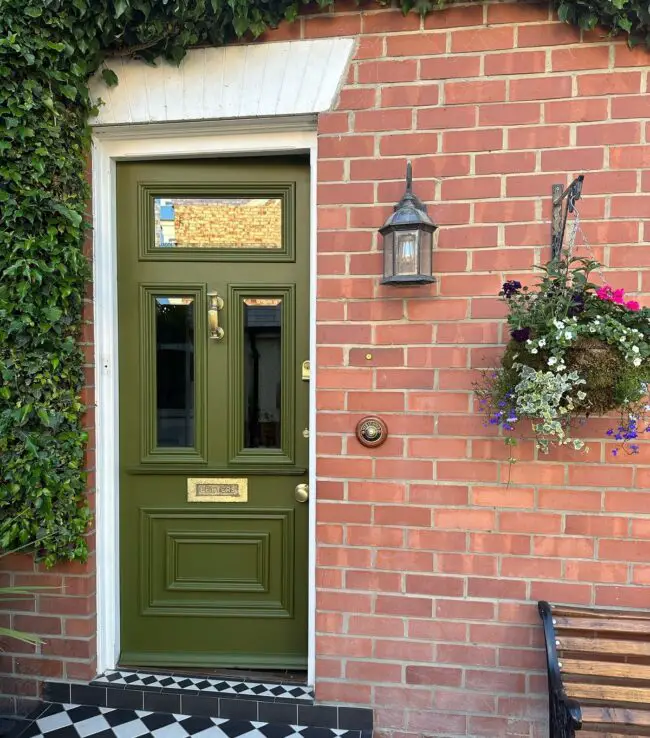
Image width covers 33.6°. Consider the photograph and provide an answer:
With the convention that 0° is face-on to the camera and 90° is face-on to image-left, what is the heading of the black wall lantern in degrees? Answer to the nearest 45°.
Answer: approximately 0°

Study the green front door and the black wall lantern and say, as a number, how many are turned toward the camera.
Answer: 2

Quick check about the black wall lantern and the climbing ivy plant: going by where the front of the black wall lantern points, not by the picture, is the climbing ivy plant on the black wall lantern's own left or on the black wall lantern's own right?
on the black wall lantern's own right

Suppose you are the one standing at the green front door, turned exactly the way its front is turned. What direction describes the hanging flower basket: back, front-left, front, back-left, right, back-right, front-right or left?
front-left
